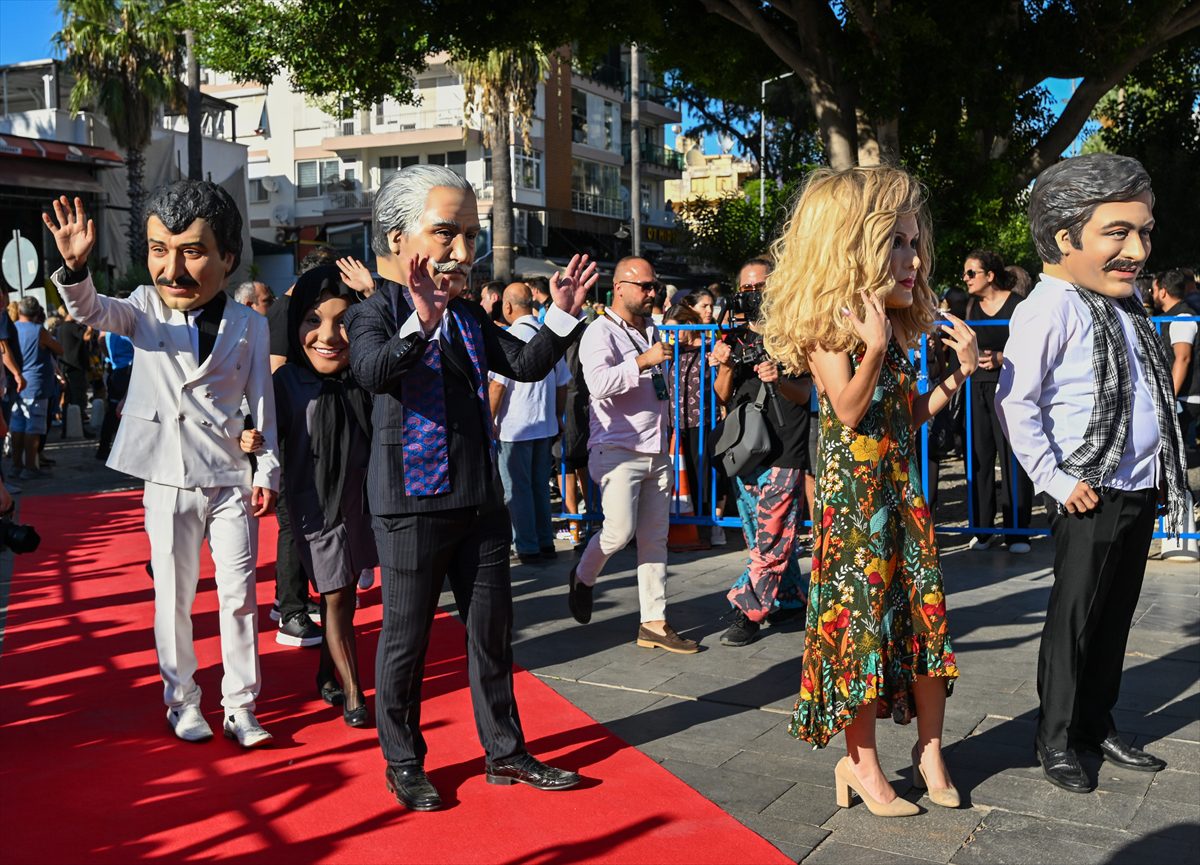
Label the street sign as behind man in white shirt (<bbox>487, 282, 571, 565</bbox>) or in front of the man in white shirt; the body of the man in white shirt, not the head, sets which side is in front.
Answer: in front

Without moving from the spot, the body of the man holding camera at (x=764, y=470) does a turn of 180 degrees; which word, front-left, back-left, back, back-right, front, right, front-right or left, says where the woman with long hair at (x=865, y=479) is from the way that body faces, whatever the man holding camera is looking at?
back-right

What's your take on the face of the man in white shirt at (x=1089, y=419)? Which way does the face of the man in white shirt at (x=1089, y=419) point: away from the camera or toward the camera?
toward the camera

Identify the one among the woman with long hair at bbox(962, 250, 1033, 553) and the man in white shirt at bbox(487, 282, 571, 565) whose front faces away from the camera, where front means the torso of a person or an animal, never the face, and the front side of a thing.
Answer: the man in white shirt

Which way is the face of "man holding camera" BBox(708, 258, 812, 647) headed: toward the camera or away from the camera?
toward the camera

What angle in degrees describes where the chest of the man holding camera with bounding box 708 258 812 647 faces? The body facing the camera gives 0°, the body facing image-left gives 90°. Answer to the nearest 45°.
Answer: approximately 45°

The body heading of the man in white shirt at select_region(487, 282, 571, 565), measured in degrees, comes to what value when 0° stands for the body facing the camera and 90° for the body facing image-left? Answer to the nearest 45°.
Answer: approximately 180°

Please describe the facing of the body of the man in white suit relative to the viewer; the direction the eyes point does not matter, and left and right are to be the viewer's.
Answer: facing the viewer

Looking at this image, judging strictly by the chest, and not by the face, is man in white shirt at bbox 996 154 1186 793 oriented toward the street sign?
no

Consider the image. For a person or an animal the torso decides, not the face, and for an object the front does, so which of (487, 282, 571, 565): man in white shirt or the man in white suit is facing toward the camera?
the man in white suit

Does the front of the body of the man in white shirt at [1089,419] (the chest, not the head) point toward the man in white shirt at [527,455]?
no

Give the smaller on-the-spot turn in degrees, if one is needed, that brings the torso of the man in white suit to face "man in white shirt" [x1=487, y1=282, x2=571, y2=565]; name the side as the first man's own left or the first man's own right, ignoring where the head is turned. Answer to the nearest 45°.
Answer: approximately 135° to the first man's own left

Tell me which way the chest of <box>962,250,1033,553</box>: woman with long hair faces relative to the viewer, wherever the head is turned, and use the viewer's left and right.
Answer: facing the viewer and to the left of the viewer

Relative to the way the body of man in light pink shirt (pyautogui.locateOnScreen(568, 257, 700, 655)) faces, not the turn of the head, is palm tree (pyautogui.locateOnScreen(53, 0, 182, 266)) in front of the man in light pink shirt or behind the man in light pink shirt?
behind

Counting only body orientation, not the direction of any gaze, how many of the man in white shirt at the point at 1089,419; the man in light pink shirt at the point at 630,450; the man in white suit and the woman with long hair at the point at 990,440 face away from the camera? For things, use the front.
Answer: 0

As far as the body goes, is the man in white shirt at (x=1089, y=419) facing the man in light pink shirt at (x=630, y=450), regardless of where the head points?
no

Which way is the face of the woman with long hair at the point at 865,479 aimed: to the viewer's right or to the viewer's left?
to the viewer's right
